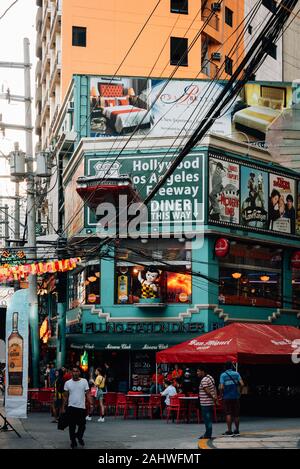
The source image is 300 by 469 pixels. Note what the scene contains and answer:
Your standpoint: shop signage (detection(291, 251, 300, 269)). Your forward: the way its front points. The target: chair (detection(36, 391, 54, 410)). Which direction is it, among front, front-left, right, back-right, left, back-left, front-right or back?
front-right

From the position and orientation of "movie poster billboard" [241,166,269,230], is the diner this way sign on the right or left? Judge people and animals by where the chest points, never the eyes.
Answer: on its right

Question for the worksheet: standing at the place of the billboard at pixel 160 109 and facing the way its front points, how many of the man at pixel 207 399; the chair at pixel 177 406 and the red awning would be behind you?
0

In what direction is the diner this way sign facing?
toward the camera

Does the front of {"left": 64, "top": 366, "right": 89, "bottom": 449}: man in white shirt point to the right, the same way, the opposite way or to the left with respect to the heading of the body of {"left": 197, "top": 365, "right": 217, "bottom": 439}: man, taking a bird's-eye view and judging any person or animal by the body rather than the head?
to the left

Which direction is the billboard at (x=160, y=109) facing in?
toward the camera

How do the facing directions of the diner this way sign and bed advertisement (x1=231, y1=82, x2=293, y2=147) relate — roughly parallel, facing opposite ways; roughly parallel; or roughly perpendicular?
roughly parallel

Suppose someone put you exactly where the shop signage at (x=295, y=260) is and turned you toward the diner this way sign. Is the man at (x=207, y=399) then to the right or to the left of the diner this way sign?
left
